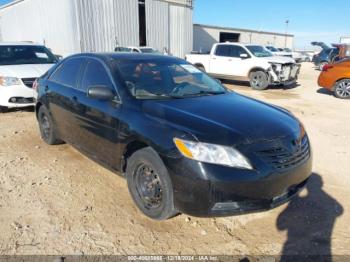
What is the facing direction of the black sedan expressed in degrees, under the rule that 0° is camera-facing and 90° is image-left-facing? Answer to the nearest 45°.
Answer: approximately 315°

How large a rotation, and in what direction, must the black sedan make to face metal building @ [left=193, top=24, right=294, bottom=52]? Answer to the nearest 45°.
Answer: approximately 135° to its left

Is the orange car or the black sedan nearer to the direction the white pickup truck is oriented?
the orange car

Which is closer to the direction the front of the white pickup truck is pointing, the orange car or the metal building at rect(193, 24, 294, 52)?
the orange car

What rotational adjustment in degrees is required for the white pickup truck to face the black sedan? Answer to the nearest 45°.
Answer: approximately 45° to its right

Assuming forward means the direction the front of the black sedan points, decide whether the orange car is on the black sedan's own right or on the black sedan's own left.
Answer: on the black sedan's own left

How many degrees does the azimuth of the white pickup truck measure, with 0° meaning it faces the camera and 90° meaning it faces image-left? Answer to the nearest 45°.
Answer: approximately 315°
